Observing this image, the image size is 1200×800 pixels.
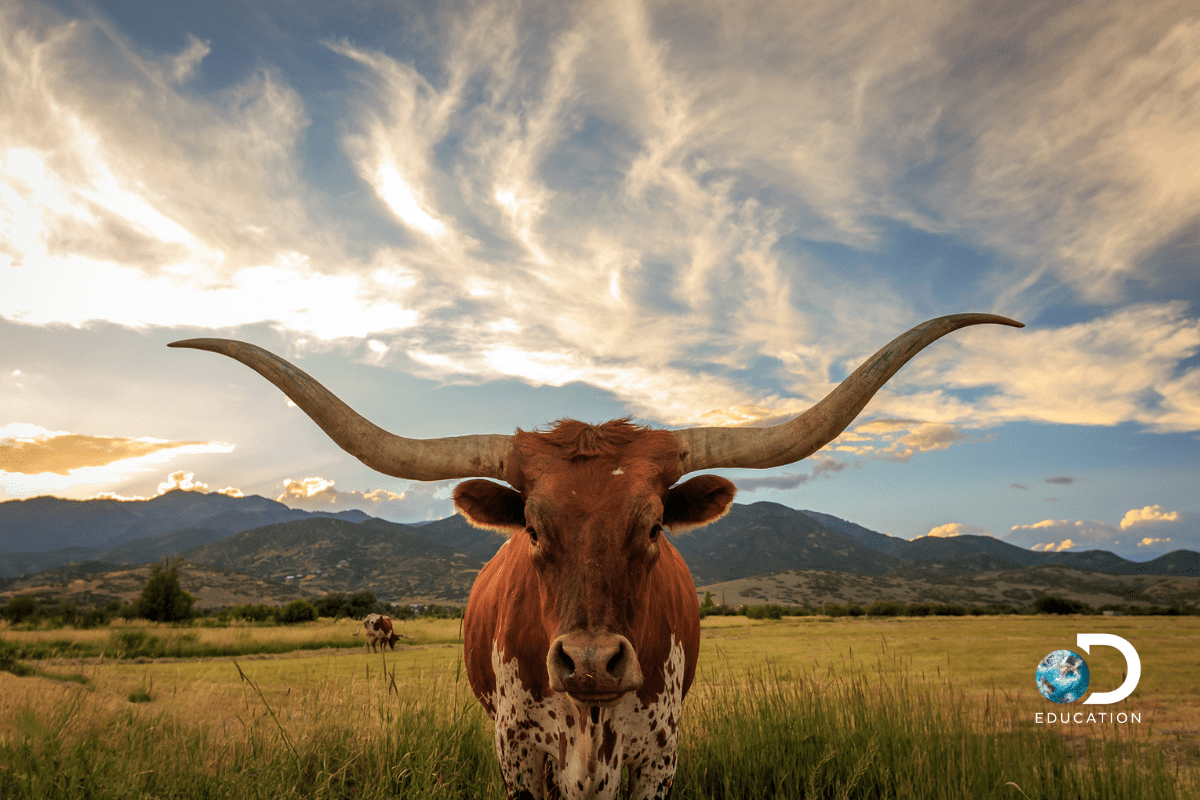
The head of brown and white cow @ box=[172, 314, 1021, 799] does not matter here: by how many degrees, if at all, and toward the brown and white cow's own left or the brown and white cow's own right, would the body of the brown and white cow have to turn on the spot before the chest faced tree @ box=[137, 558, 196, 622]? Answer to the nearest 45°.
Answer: approximately 135° to the brown and white cow's own right

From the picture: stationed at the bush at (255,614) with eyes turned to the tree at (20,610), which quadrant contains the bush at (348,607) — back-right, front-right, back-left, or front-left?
back-right

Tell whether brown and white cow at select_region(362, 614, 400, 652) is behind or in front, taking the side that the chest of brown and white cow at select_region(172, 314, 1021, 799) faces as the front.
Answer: behind

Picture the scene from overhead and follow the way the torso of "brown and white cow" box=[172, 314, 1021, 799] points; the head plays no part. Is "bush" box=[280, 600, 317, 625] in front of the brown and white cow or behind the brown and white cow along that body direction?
behind

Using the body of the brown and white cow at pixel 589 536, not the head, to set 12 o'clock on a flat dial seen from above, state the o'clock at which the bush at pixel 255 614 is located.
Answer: The bush is roughly at 5 o'clock from the brown and white cow.

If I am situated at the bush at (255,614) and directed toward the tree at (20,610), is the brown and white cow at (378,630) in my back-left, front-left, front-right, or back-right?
back-left

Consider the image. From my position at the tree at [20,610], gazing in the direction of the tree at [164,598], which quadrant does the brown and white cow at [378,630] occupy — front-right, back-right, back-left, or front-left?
front-right

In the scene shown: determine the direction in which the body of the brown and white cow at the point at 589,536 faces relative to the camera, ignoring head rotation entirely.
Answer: toward the camera
